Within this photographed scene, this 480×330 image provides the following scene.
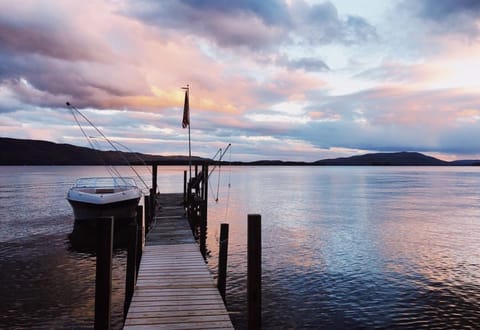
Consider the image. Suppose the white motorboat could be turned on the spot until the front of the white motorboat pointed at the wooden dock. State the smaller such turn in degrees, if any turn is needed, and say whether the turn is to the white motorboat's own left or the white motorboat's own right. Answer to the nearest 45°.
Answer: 0° — it already faces it

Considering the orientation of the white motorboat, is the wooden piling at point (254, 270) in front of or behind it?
in front

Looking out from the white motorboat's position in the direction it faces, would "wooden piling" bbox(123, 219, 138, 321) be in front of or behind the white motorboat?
in front

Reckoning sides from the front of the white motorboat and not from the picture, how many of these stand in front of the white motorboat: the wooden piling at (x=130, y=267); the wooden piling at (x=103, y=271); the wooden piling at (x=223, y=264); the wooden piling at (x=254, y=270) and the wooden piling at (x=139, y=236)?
5

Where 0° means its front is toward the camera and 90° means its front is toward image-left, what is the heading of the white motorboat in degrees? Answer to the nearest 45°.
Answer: approximately 0°

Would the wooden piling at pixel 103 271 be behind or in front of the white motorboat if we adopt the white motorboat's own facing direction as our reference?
in front

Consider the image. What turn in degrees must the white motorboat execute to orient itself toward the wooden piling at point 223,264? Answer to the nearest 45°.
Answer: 0° — it already faces it
